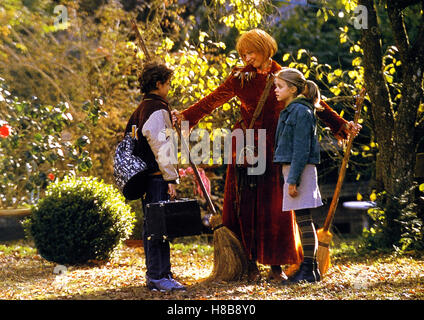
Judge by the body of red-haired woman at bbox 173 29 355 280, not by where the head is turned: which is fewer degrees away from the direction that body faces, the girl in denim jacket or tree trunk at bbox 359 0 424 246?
the girl in denim jacket

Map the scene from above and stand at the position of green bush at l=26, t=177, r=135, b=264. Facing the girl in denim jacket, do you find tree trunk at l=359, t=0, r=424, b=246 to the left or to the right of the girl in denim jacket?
left

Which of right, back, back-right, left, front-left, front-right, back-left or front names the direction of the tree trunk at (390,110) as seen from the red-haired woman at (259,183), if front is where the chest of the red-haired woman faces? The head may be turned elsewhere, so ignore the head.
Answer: back-left

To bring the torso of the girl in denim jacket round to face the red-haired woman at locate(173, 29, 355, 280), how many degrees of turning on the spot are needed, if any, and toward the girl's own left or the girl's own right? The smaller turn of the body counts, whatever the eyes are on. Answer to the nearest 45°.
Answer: approximately 45° to the girl's own right

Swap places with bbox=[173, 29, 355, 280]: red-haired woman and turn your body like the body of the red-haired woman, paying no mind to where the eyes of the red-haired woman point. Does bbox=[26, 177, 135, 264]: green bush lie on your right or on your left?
on your right

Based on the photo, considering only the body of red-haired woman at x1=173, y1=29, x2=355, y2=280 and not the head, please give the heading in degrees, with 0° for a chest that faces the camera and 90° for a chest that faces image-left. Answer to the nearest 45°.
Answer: approximately 0°

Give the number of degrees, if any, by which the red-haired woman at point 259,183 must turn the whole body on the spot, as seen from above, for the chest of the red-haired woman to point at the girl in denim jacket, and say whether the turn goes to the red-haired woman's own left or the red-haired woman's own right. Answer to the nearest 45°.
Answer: approximately 45° to the red-haired woman's own left

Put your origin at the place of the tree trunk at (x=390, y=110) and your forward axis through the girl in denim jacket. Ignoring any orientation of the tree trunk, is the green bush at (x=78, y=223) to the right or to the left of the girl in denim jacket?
right
